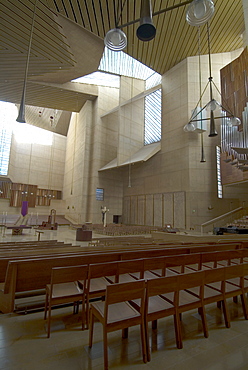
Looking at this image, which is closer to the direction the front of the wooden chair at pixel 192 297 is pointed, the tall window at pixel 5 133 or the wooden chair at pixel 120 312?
the tall window

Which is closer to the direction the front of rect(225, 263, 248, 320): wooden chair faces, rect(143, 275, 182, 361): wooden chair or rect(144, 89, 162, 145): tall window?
the tall window

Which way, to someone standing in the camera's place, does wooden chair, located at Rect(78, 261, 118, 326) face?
facing away from the viewer and to the left of the viewer

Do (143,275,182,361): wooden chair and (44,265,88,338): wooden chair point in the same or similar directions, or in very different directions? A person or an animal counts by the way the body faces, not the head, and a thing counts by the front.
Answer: same or similar directions

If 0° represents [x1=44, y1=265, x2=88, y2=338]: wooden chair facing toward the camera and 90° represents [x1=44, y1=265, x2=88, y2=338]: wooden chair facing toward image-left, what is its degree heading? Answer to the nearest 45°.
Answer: approximately 135°

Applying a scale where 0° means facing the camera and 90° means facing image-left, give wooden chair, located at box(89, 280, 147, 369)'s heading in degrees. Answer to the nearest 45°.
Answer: approximately 135°

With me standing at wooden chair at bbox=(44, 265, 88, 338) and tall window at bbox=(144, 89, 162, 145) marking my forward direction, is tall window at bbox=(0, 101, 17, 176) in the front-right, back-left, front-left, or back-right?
front-left

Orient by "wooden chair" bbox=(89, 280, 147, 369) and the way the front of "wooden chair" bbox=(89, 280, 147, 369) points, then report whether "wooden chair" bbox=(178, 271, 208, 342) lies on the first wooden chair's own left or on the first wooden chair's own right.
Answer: on the first wooden chair's own right

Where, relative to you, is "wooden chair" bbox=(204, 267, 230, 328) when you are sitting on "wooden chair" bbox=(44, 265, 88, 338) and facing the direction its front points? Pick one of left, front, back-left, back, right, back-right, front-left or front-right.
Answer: back-right

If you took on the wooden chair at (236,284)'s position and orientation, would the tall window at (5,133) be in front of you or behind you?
in front

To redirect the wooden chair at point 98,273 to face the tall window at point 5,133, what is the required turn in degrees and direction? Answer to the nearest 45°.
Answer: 0° — it already faces it

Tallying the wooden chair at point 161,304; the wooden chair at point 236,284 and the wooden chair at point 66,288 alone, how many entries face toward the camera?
0

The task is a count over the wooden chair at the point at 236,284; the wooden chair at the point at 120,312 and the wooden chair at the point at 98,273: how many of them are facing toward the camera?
0

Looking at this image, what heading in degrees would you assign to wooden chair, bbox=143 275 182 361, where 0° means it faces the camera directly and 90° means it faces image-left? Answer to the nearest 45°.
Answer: approximately 135°

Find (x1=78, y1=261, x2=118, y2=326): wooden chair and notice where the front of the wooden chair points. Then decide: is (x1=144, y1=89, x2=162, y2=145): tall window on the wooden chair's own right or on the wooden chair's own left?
on the wooden chair's own right

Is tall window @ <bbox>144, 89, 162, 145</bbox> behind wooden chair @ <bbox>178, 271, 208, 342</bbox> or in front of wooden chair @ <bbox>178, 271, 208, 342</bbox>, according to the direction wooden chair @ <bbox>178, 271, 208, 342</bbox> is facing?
in front
